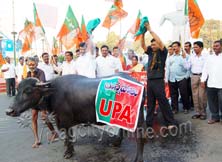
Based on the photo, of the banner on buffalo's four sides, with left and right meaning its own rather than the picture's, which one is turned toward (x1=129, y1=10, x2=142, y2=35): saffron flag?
back

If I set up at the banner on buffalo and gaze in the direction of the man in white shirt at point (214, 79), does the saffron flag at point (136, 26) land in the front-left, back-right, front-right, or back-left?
front-left

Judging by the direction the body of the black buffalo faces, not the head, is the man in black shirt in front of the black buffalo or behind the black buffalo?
behind

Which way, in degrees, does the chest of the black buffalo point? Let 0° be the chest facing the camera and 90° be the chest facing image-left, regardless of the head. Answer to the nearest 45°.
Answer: approximately 90°

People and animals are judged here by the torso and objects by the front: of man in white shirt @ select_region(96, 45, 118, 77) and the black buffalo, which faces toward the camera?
the man in white shirt

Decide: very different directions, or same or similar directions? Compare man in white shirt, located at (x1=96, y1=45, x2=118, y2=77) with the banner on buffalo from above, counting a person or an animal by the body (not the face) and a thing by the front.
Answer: same or similar directions

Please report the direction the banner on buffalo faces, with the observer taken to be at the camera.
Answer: facing the viewer

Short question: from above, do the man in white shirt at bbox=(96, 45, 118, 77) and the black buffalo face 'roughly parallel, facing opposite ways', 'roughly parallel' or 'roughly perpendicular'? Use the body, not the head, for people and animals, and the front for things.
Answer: roughly perpendicular

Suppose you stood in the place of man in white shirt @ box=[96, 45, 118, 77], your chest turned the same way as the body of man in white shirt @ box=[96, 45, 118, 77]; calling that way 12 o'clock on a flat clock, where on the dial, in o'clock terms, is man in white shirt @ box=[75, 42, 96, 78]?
man in white shirt @ box=[75, 42, 96, 78] is roughly at 2 o'clock from man in white shirt @ box=[96, 45, 118, 77].

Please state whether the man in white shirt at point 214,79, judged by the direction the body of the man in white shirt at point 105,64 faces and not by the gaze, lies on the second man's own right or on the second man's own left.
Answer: on the second man's own left

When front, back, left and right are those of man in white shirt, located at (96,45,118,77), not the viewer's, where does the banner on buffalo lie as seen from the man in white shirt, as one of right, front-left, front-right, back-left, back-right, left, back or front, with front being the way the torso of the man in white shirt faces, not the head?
front

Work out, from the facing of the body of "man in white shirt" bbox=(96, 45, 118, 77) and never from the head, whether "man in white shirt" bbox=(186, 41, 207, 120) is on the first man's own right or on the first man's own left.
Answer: on the first man's own left

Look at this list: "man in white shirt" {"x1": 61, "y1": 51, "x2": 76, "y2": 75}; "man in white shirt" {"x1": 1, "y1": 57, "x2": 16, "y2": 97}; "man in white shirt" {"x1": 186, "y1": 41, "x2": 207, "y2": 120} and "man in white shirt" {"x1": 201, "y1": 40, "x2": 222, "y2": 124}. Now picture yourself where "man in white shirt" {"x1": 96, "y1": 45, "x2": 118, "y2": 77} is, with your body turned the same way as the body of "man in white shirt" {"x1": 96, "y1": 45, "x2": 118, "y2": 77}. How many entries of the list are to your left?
2
